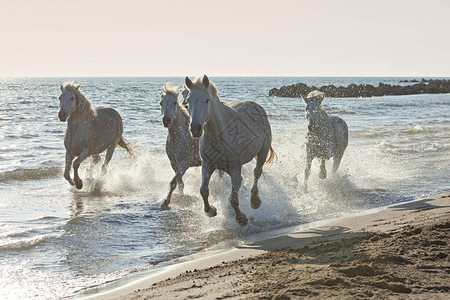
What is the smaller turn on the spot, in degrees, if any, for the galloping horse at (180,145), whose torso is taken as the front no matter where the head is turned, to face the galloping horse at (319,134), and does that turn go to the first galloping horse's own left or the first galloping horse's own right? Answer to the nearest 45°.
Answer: approximately 135° to the first galloping horse's own left

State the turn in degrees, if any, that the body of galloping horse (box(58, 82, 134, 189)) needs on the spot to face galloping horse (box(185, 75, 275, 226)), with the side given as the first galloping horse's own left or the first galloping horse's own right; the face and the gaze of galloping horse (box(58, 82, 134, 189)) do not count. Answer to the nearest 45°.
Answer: approximately 90° to the first galloping horse's own left

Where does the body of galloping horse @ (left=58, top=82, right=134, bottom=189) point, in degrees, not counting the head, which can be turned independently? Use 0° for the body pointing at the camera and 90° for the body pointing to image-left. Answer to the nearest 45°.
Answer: approximately 45°

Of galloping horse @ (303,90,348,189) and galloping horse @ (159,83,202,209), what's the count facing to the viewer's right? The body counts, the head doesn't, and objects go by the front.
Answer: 0

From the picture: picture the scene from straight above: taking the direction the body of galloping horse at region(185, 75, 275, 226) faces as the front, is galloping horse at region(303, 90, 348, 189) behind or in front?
behind

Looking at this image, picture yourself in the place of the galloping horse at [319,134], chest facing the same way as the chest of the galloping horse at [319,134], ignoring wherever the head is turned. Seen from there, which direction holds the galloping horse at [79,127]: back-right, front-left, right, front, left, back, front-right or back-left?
front-right

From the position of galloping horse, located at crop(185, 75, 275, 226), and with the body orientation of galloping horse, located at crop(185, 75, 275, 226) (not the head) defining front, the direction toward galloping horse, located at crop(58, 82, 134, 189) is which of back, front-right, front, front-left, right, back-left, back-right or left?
right

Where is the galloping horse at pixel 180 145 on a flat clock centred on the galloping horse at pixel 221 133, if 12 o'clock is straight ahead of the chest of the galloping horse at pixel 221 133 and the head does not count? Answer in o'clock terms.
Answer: the galloping horse at pixel 180 145 is roughly at 4 o'clock from the galloping horse at pixel 221 133.

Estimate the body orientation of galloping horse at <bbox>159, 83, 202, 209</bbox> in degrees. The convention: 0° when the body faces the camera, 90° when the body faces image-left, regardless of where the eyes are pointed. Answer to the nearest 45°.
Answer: approximately 45°

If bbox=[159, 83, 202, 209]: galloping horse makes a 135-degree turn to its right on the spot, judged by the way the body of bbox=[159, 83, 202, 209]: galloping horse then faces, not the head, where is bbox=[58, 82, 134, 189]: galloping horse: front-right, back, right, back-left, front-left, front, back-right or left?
front-left

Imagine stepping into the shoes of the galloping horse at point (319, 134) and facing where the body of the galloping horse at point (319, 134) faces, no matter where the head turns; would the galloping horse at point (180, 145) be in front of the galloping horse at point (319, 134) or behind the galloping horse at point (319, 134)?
in front
